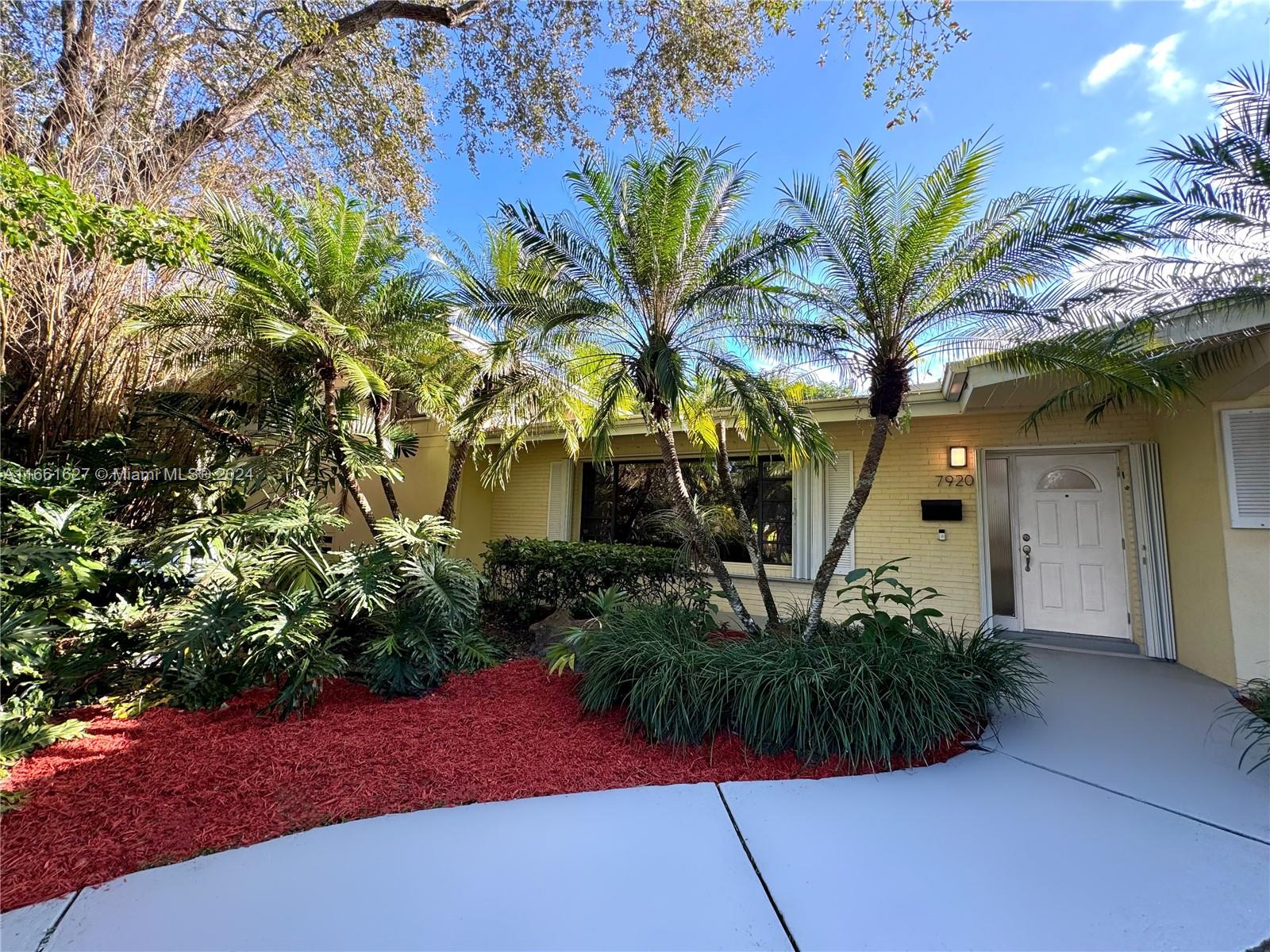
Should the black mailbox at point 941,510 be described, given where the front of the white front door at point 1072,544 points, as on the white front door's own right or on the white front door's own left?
on the white front door's own right

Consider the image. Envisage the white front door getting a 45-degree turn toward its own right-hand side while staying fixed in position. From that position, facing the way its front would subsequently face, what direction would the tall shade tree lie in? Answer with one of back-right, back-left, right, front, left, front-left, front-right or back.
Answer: front

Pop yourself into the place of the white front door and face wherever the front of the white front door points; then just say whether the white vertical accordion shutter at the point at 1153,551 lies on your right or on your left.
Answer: on your left

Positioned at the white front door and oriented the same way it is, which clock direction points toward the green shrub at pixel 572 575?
The green shrub is roughly at 2 o'clock from the white front door.

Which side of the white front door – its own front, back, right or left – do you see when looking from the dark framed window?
right

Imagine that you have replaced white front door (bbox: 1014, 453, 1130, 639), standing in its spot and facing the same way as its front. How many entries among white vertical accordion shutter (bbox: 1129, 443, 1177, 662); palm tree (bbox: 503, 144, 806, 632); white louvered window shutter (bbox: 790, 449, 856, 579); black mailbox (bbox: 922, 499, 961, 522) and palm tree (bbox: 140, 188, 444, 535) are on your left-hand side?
1

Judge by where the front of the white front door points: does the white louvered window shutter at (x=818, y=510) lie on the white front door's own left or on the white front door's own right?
on the white front door's own right

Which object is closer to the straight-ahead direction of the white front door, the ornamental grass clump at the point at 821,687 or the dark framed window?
the ornamental grass clump

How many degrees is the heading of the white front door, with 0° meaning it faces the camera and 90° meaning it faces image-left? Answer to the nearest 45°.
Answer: approximately 0°

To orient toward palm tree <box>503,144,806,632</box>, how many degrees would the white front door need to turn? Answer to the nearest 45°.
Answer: approximately 45° to its right

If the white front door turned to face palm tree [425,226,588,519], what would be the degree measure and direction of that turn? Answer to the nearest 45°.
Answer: approximately 45° to its right
